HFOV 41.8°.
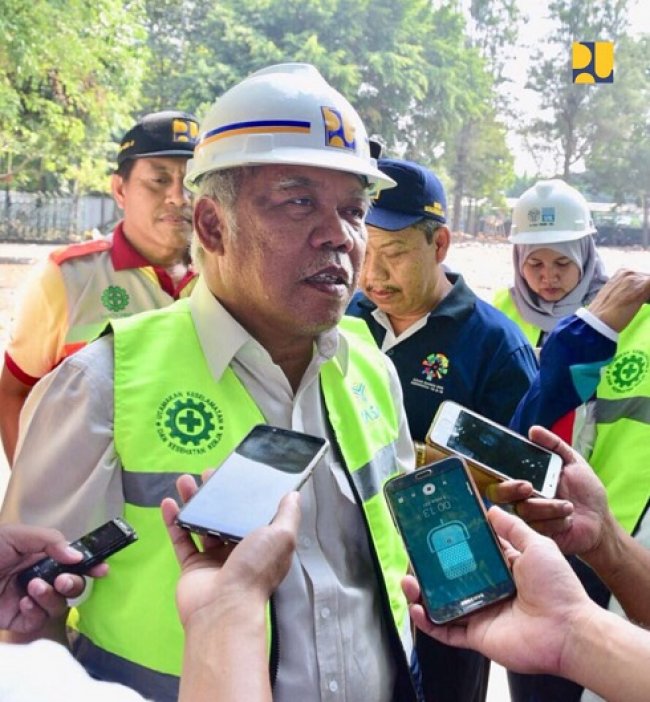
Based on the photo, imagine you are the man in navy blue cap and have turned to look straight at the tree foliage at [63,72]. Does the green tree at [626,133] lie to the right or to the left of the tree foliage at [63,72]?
right

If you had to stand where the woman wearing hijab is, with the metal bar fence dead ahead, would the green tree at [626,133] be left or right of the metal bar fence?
right

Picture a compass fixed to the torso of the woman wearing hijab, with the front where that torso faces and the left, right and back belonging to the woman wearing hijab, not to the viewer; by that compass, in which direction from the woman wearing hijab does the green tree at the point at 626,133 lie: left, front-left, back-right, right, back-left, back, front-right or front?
back

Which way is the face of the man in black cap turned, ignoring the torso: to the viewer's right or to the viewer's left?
to the viewer's right

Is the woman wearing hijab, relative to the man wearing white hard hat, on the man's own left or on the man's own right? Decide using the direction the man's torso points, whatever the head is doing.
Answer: on the man's own left

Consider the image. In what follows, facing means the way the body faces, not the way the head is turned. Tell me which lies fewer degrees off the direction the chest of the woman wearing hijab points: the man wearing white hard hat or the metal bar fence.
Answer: the man wearing white hard hat

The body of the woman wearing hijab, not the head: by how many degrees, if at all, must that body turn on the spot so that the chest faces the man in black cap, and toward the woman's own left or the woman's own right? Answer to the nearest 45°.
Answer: approximately 45° to the woman's own right

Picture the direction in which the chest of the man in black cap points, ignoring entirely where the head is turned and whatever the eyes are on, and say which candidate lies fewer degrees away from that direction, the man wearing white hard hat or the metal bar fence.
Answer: the man wearing white hard hat
